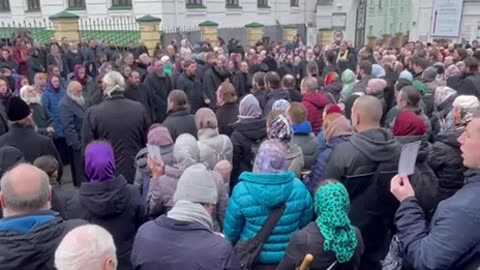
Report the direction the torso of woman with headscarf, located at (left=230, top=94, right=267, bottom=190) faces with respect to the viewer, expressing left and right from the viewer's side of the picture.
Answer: facing away from the viewer

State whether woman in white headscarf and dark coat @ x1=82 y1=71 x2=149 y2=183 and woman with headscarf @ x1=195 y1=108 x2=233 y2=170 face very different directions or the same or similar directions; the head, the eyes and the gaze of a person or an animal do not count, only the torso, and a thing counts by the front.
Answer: same or similar directions

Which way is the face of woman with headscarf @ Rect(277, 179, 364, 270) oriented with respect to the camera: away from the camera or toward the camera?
away from the camera

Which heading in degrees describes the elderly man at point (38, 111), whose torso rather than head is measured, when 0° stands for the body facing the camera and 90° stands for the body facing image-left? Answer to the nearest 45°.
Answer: approximately 315°

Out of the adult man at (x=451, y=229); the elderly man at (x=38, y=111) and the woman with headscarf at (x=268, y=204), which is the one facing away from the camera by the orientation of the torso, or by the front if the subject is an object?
the woman with headscarf

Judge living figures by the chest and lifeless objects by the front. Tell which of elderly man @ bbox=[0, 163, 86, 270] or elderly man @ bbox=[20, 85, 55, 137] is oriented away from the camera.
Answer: elderly man @ bbox=[0, 163, 86, 270]

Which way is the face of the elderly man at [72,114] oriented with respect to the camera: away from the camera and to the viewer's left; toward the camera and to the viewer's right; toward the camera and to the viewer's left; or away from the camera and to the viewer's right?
toward the camera and to the viewer's right

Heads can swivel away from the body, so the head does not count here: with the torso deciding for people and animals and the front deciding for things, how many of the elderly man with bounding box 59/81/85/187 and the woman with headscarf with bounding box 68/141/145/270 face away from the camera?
1

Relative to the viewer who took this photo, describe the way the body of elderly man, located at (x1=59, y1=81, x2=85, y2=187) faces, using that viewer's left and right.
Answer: facing the viewer and to the right of the viewer

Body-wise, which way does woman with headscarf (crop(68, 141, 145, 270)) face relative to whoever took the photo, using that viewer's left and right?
facing away from the viewer

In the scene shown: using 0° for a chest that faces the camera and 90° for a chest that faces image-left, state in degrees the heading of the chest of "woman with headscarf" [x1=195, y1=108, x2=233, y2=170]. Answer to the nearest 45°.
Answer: approximately 180°

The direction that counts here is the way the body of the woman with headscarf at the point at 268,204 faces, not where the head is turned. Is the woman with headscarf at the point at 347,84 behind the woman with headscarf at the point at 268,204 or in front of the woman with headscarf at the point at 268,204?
in front

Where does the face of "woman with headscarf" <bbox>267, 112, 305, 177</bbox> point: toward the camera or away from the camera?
away from the camera

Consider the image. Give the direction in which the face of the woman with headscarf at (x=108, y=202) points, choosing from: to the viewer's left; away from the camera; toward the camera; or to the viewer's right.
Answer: away from the camera

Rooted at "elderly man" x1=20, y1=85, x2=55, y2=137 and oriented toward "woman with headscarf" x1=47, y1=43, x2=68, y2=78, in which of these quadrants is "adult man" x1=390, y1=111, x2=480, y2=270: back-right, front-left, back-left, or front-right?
back-right

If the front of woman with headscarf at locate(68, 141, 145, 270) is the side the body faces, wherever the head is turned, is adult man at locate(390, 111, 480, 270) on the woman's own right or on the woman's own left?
on the woman's own right

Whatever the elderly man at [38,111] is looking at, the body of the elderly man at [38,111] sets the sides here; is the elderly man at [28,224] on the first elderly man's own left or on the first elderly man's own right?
on the first elderly man's own right

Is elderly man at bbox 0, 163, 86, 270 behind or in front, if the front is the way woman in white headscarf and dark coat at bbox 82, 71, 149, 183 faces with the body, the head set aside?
behind

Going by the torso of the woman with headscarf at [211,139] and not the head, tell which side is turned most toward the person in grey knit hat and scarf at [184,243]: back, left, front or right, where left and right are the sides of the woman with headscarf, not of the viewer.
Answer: back
